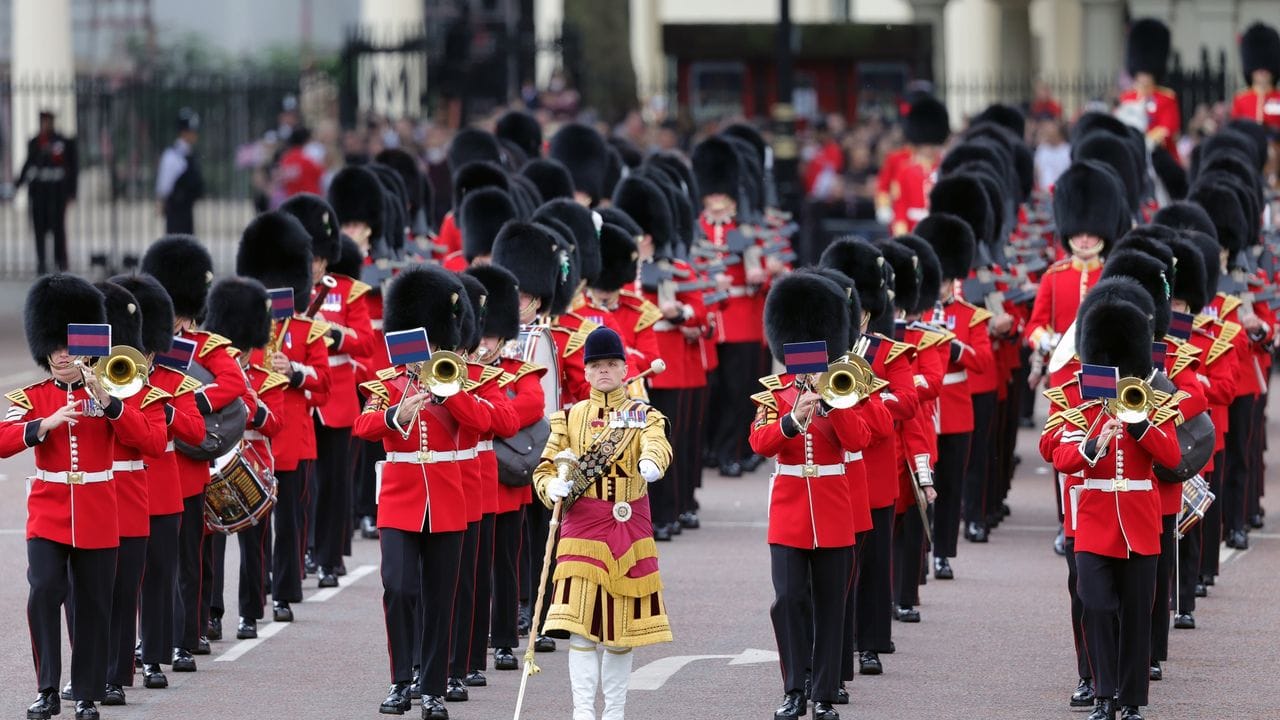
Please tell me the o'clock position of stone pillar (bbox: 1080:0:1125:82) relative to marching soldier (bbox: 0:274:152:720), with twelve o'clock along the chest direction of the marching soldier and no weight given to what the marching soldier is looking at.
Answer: The stone pillar is roughly at 7 o'clock from the marching soldier.

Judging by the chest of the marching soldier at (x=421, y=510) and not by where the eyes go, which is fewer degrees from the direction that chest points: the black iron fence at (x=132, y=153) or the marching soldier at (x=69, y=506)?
the marching soldier

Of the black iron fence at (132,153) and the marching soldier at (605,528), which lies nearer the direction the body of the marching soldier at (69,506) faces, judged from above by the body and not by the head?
the marching soldier

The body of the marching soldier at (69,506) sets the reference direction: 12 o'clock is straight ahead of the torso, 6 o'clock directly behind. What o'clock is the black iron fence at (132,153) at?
The black iron fence is roughly at 6 o'clock from the marching soldier.

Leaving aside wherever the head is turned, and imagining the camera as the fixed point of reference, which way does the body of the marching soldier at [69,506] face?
toward the camera

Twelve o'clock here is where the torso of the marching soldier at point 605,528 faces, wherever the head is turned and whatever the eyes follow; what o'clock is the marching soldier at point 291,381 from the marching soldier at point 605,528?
the marching soldier at point 291,381 is roughly at 5 o'clock from the marching soldier at point 605,528.

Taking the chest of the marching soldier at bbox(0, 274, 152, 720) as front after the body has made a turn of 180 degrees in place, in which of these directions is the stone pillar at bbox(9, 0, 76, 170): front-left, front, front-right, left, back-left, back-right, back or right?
front

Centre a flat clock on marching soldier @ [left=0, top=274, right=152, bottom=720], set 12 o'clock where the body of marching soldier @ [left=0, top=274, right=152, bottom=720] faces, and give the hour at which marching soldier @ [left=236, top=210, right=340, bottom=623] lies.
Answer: marching soldier @ [left=236, top=210, right=340, bottom=623] is roughly at 7 o'clock from marching soldier @ [left=0, top=274, right=152, bottom=720].

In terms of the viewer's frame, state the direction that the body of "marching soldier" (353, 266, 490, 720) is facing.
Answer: toward the camera

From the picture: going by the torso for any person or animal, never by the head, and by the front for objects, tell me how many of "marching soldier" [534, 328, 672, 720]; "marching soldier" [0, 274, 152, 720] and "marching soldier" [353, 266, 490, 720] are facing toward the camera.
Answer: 3

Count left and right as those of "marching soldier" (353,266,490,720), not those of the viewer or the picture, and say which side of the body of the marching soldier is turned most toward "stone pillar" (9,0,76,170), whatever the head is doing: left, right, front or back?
back

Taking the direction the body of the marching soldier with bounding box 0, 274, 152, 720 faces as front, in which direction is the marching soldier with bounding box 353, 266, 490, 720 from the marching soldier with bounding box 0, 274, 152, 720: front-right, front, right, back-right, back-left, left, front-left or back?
left

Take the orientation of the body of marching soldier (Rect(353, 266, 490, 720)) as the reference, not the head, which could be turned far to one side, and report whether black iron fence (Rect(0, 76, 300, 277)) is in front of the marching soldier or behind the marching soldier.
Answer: behind

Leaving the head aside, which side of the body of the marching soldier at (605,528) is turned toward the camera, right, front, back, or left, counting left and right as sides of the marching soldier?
front
